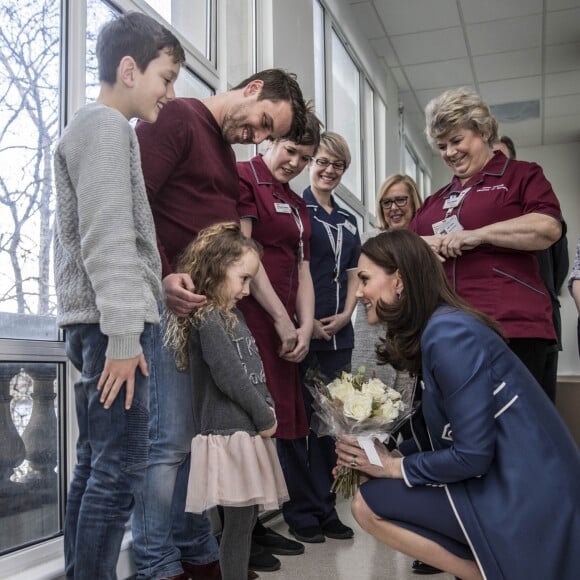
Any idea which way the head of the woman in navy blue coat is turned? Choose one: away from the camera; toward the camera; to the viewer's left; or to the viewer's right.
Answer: to the viewer's left

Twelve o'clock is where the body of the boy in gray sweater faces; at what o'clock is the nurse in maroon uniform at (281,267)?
The nurse in maroon uniform is roughly at 10 o'clock from the boy in gray sweater.

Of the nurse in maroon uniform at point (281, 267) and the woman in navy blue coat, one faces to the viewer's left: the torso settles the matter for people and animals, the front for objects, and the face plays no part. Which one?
the woman in navy blue coat

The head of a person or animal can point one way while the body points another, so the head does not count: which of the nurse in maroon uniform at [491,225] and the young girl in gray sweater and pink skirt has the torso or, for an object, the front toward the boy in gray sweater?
the nurse in maroon uniform

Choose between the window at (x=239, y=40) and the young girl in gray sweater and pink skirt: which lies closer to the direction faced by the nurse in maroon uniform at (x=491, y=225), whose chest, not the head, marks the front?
the young girl in gray sweater and pink skirt

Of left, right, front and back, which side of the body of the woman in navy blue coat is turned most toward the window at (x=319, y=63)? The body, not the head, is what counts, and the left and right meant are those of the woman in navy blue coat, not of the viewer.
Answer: right

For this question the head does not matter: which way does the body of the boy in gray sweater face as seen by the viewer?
to the viewer's right

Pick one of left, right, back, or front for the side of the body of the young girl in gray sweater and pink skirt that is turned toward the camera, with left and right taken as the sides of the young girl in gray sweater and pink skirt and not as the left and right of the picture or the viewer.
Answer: right

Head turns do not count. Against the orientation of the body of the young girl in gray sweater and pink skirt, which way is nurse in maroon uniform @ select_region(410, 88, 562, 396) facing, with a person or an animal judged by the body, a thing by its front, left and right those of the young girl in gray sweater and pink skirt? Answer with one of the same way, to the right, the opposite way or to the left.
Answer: to the right

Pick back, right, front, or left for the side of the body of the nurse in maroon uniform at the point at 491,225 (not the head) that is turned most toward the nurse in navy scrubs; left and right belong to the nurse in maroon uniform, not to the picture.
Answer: right

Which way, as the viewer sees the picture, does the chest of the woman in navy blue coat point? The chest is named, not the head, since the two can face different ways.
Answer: to the viewer's left

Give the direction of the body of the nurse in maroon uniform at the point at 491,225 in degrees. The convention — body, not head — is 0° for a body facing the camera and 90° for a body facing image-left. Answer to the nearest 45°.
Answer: approximately 45°
